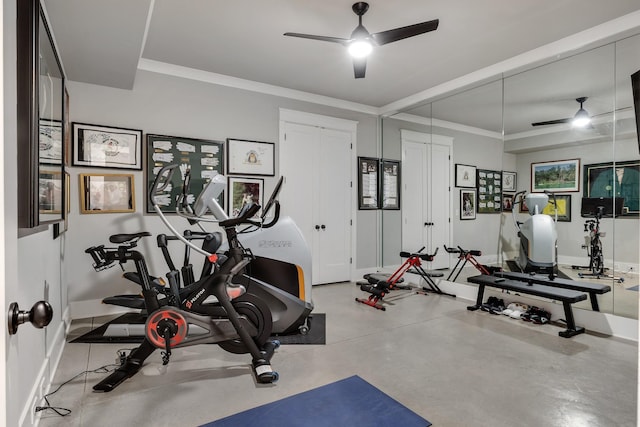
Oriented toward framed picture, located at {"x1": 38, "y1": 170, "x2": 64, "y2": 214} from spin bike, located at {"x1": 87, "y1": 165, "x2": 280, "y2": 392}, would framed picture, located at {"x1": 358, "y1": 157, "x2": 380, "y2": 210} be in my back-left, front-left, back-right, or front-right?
back-right

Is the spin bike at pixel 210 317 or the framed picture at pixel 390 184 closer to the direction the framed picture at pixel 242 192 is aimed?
the spin bike

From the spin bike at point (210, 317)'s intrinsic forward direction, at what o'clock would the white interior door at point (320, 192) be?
The white interior door is roughly at 10 o'clock from the spin bike.

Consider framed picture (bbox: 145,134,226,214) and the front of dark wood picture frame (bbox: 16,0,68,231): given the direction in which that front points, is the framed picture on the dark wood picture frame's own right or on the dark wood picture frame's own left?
on the dark wood picture frame's own left

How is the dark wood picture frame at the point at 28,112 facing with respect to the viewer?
to the viewer's right

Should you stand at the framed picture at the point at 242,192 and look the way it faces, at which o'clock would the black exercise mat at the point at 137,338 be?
The black exercise mat is roughly at 1 o'clock from the framed picture.

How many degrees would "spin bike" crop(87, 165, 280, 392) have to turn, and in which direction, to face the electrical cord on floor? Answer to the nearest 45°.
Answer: approximately 180°

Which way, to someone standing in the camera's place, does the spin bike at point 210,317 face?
facing to the right of the viewer
